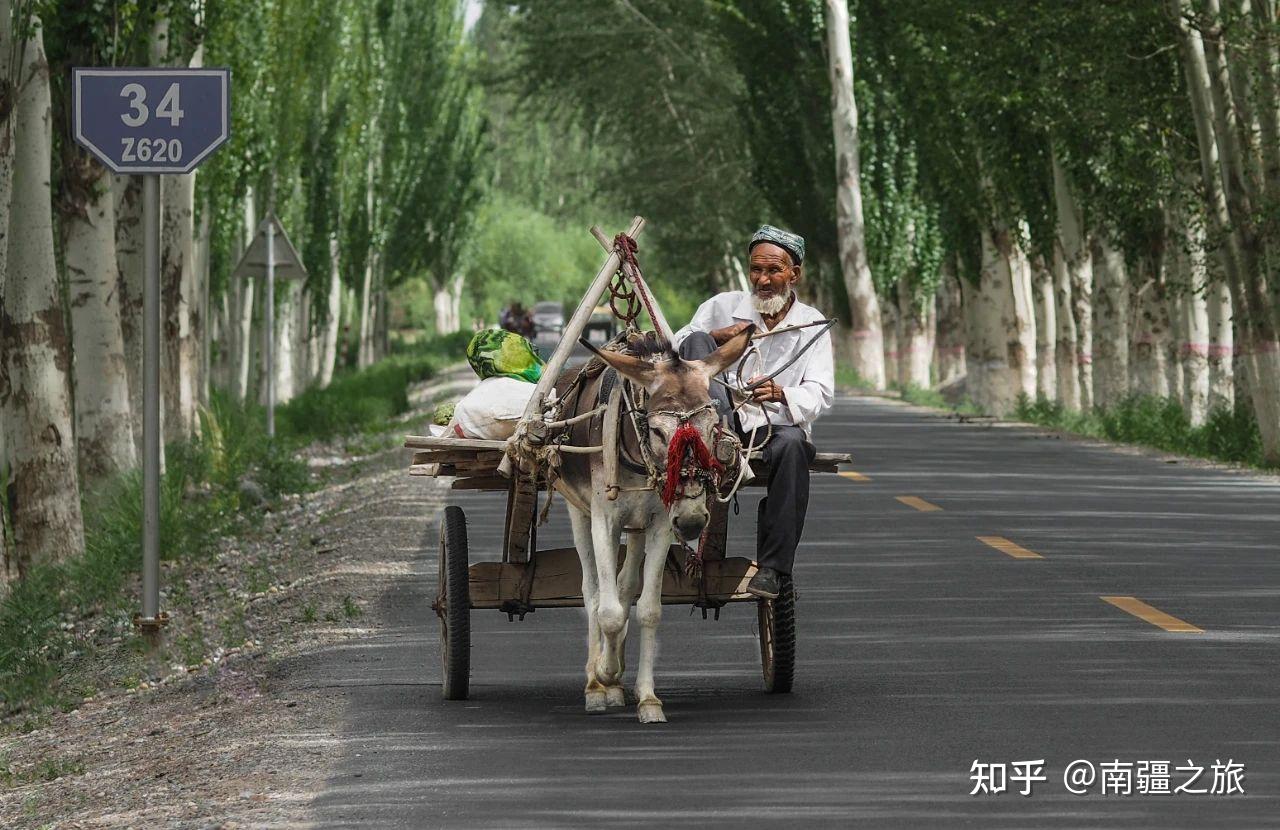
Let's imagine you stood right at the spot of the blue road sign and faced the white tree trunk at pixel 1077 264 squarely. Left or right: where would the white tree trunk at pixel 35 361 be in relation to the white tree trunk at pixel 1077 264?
left

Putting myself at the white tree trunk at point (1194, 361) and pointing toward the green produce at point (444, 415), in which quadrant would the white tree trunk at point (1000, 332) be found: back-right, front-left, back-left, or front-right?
back-right

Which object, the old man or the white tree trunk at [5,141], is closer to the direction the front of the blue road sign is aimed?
the old man

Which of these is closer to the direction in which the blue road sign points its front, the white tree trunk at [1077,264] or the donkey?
the donkey

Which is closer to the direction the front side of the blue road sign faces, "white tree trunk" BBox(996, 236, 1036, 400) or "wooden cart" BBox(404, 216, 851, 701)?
the wooden cart

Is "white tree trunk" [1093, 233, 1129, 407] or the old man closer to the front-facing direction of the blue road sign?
the old man

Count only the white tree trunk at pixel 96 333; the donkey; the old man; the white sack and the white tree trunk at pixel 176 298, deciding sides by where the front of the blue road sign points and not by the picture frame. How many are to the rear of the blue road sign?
2

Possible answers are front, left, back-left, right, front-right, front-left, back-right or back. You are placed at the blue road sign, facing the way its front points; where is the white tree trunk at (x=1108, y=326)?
back-left

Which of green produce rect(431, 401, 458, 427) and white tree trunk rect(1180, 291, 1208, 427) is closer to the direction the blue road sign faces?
the green produce

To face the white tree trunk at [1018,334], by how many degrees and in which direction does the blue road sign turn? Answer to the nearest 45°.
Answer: approximately 135° to its left

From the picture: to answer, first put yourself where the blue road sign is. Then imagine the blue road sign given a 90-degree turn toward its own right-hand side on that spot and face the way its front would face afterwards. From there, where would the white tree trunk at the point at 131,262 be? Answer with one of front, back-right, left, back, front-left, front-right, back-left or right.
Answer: right

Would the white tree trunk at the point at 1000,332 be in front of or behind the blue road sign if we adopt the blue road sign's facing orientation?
behind

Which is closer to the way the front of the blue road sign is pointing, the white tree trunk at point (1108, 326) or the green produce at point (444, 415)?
the green produce

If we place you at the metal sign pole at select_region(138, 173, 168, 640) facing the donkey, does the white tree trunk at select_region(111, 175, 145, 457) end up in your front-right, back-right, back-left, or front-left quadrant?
back-left

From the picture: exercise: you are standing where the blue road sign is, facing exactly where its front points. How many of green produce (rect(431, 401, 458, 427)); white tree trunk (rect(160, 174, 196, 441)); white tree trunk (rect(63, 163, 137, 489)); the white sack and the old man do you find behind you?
2

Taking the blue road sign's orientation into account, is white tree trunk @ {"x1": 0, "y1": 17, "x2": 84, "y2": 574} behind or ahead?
behind

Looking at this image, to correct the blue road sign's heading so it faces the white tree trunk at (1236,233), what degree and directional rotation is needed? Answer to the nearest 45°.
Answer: approximately 135° to its left

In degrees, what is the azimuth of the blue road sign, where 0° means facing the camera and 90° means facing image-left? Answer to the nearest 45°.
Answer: approximately 0°

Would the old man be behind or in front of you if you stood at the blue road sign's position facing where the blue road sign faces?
in front

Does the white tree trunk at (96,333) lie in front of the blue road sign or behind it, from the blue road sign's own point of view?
behind
